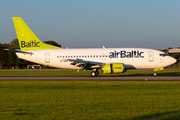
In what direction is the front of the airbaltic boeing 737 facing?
to the viewer's right
